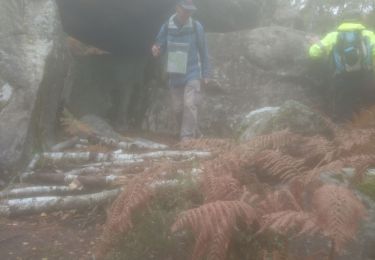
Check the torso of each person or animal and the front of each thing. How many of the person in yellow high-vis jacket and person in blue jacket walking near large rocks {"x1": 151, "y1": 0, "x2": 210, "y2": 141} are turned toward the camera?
1

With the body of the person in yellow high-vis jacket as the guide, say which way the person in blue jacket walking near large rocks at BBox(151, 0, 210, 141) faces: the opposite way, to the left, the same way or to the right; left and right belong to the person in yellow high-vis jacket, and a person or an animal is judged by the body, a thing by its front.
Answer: the opposite way

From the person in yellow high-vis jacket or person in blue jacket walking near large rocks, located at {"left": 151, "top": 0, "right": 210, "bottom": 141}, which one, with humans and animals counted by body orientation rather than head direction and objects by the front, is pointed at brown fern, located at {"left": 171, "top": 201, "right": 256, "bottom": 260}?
the person in blue jacket walking near large rocks

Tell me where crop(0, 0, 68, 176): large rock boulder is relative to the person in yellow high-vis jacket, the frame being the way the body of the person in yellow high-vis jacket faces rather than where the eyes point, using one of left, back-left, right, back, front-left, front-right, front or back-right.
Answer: back-left

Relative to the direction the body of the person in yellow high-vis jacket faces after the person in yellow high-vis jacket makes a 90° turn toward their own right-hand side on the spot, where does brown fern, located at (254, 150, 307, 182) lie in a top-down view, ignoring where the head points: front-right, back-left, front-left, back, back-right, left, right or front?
right

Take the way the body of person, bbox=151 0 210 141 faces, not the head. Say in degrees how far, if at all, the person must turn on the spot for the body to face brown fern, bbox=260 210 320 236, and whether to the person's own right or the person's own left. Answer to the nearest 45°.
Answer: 0° — they already face it

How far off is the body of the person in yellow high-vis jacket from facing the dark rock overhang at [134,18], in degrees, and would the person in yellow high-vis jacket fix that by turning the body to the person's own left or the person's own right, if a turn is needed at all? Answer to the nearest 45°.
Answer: approximately 90° to the person's own left

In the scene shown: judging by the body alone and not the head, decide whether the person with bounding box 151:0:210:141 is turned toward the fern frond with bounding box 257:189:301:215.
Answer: yes

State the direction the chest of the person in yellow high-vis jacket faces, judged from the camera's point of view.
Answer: away from the camera

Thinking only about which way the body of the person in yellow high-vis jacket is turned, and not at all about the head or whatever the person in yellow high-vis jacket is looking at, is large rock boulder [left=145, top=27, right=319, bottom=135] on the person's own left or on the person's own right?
on the person's own left

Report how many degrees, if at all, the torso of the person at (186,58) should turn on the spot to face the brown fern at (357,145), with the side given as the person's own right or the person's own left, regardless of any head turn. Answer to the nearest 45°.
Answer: approximately 90° to the person's own left

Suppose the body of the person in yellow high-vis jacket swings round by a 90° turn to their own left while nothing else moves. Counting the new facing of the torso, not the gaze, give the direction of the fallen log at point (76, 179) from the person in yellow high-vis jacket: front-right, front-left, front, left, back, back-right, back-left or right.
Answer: front-left

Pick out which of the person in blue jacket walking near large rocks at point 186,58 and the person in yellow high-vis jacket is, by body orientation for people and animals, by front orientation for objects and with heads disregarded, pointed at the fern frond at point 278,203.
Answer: the person in blue jacket walking near large rocks
